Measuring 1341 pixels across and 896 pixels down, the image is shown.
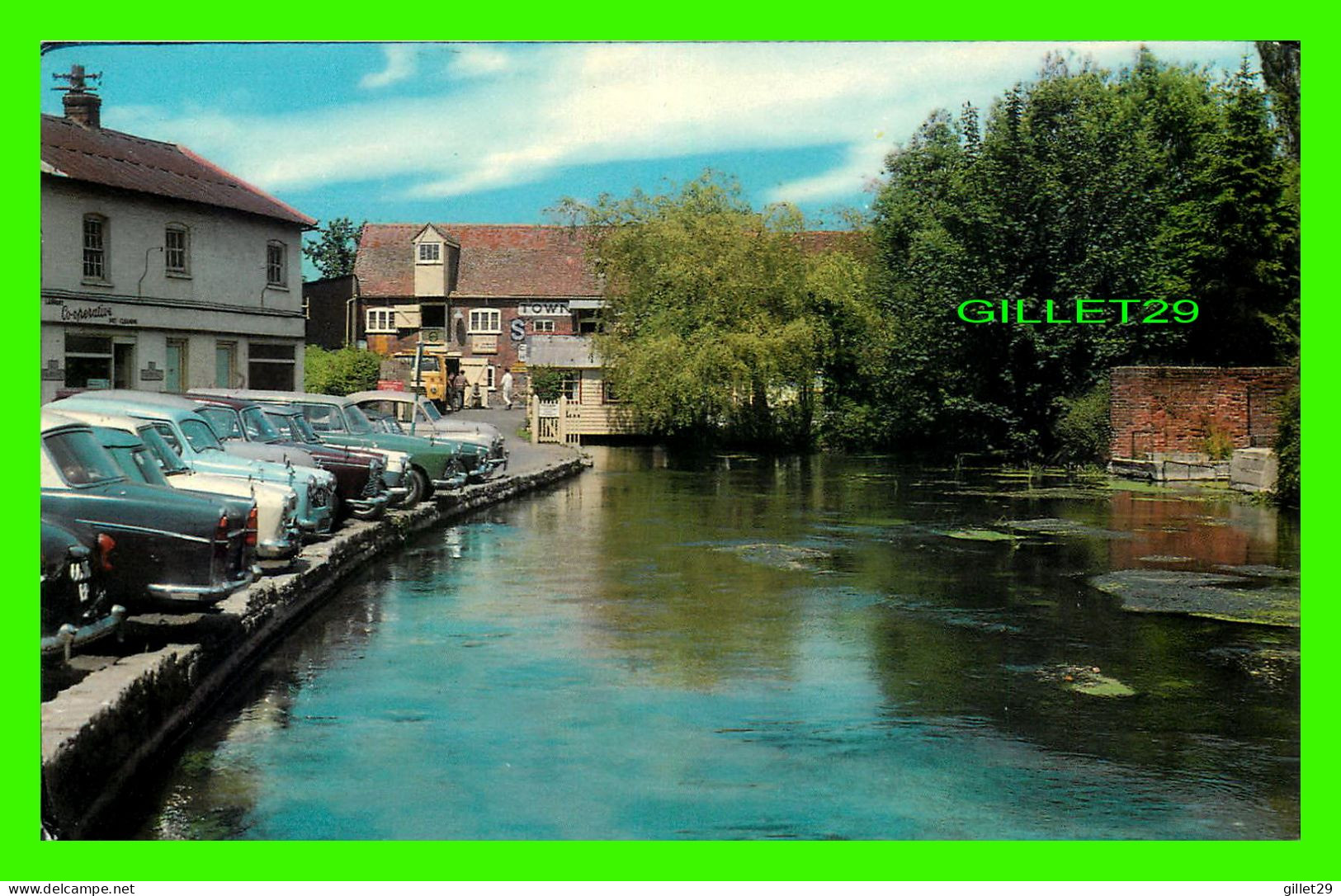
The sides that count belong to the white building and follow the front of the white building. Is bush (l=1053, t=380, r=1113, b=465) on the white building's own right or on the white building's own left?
on the white building's own left

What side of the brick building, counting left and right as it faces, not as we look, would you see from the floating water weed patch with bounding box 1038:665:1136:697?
front

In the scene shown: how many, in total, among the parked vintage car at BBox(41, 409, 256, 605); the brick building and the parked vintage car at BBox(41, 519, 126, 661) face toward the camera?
1

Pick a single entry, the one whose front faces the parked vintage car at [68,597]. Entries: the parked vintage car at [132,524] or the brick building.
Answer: the brick building

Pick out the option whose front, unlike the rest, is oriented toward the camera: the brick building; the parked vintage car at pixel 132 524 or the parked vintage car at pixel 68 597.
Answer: the brick building
